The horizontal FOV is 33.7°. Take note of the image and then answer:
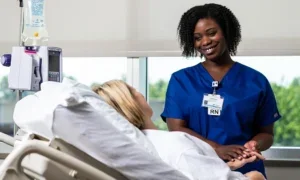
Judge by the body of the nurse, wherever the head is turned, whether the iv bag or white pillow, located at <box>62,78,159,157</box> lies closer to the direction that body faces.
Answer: the white pillow

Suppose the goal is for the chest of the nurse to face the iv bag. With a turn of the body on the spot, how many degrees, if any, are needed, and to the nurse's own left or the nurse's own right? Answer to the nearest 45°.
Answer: approximately 90° to the nurse's own right

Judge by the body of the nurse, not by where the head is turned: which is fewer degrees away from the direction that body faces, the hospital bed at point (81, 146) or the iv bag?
the hospital bed

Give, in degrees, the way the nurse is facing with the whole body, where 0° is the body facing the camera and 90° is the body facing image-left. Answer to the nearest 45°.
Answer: approximately 0°
